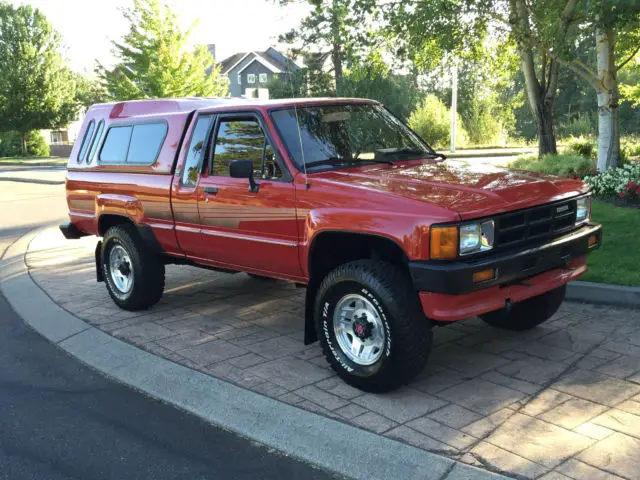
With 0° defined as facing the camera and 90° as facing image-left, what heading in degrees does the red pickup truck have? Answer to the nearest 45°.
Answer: approximately 315°

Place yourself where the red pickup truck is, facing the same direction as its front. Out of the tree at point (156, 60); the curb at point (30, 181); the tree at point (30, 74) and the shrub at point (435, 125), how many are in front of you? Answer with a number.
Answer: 0

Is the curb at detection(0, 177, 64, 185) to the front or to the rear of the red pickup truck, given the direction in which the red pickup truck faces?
to the rear

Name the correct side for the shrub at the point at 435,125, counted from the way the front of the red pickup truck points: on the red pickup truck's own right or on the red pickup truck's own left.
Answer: on the red pickup truck's own left

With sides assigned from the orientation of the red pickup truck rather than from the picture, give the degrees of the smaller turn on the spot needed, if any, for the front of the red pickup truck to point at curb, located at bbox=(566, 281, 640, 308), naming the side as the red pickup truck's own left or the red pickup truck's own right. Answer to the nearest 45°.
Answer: approximately 90° to the red pickup truck's own left

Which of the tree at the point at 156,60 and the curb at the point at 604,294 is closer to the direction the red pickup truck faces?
the curb

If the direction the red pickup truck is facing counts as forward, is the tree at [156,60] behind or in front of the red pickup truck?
behind

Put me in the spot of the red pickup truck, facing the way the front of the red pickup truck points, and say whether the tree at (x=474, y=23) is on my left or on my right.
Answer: on my left

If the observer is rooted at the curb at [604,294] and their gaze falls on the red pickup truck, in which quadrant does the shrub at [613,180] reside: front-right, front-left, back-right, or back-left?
back-right

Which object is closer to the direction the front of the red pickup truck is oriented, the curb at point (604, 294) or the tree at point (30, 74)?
the curb

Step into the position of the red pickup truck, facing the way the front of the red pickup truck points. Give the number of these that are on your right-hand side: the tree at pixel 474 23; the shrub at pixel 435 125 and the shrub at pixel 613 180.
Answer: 0

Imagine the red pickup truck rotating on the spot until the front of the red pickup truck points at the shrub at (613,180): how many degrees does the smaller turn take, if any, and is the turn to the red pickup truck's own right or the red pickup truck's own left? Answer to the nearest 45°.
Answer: approximately 90° to the red pickup truck's own left

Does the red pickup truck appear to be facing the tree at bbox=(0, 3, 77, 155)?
no
